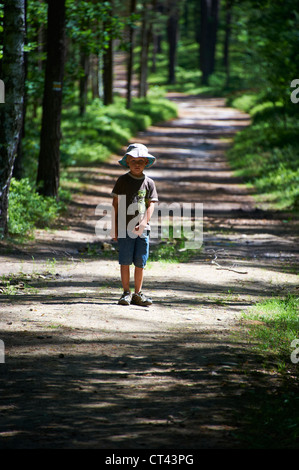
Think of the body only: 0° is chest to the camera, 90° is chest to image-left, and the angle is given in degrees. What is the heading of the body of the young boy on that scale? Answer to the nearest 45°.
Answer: approximately 0°
